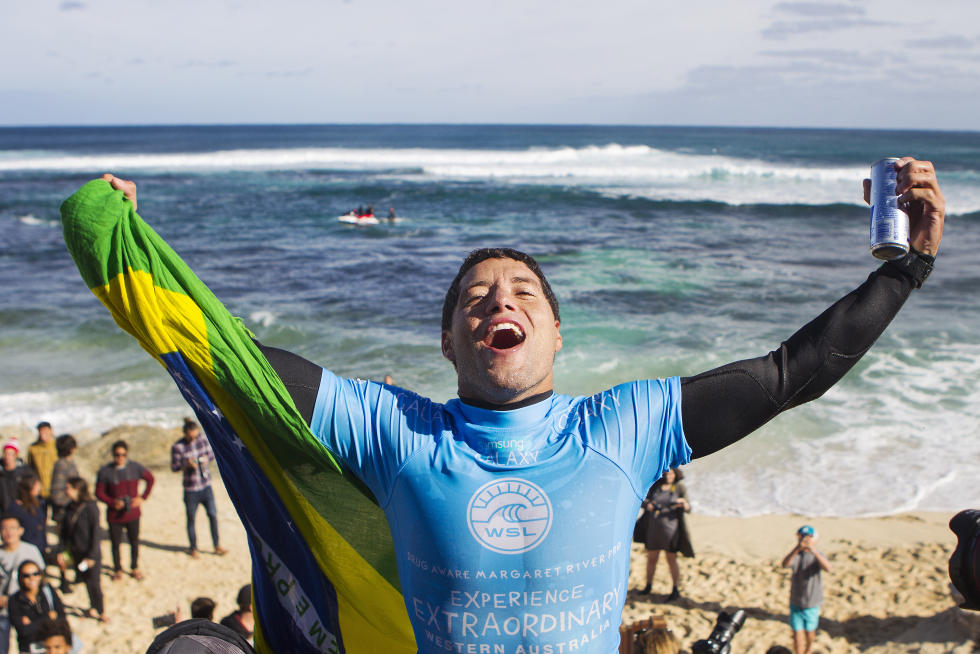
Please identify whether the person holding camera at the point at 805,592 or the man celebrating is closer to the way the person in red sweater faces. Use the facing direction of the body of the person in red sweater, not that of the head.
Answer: the man celebrating

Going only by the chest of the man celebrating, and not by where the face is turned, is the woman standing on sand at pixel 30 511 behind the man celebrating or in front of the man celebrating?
behind

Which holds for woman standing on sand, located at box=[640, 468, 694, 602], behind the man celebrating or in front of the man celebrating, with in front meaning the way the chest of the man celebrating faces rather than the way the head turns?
behind

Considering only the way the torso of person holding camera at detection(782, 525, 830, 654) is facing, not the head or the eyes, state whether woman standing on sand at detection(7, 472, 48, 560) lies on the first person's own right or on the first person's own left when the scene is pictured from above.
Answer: on the first person's own right

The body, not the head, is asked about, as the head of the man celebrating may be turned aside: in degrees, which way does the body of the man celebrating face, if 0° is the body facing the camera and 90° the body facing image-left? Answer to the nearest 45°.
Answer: approximately 0°

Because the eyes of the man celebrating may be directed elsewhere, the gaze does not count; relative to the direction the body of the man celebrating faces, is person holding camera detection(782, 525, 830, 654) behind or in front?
behind
